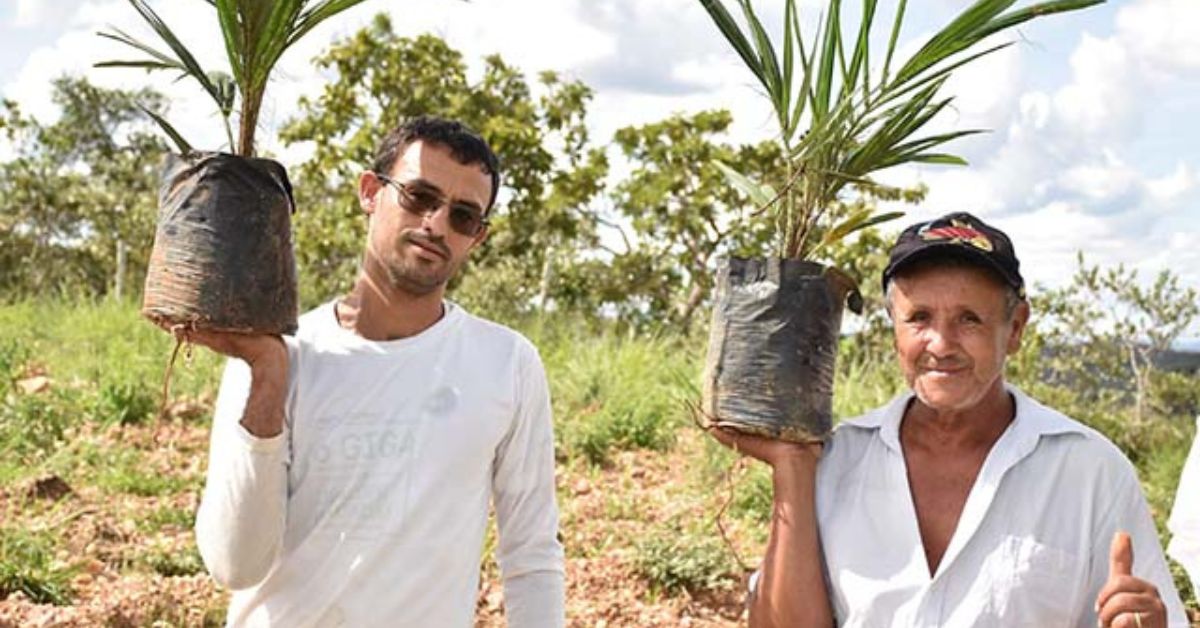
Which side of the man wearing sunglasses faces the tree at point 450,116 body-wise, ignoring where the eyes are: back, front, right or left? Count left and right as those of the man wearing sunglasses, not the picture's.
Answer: back

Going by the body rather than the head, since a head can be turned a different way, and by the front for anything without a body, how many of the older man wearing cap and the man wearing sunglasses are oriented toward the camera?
2

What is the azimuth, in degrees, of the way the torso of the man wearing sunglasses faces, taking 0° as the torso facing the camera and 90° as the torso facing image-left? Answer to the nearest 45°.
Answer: approximately 0°

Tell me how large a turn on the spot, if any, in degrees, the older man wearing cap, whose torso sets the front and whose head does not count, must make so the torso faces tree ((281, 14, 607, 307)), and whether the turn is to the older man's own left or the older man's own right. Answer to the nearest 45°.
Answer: approximately 135° to the older man's own right

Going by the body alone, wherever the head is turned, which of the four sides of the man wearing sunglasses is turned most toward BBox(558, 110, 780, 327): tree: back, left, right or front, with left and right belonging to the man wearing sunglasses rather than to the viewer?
back

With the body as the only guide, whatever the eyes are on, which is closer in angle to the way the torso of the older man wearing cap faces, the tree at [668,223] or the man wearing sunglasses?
the man wearing sunglasses

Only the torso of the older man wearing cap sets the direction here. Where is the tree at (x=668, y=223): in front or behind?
behind

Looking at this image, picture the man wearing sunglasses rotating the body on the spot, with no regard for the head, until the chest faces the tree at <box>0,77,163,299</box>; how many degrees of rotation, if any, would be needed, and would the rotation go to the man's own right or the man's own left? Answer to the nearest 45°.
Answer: approximately 180°
